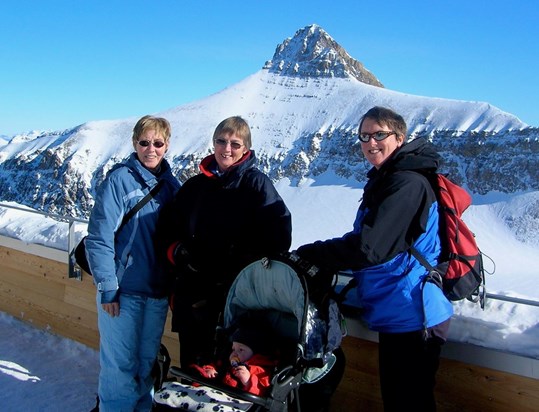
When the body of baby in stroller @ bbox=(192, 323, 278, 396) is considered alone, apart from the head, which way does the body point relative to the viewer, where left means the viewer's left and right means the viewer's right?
facing the viewer and to the left of the viewer

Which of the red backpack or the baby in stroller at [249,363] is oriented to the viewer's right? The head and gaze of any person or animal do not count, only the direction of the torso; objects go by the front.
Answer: the red backpack

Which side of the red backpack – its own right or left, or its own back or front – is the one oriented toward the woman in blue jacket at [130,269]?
back

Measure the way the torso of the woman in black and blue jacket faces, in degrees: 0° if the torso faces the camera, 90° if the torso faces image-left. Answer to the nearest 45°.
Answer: approximately 90°

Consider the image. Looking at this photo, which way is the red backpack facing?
to the viewer's right

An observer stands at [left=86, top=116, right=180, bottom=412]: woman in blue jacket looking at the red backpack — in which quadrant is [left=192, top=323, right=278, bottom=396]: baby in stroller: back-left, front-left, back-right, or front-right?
front-right

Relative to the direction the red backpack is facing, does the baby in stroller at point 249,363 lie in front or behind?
behind

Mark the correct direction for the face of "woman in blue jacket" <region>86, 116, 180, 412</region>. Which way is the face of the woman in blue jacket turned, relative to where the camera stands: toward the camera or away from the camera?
toward the camera

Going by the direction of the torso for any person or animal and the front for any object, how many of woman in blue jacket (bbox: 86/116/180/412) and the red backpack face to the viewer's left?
0
